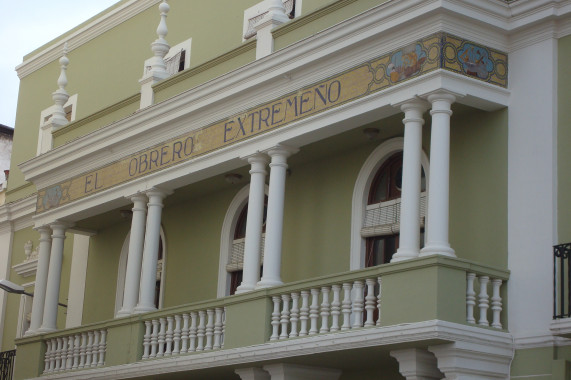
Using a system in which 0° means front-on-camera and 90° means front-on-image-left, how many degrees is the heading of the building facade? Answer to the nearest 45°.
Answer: approximately 45°
